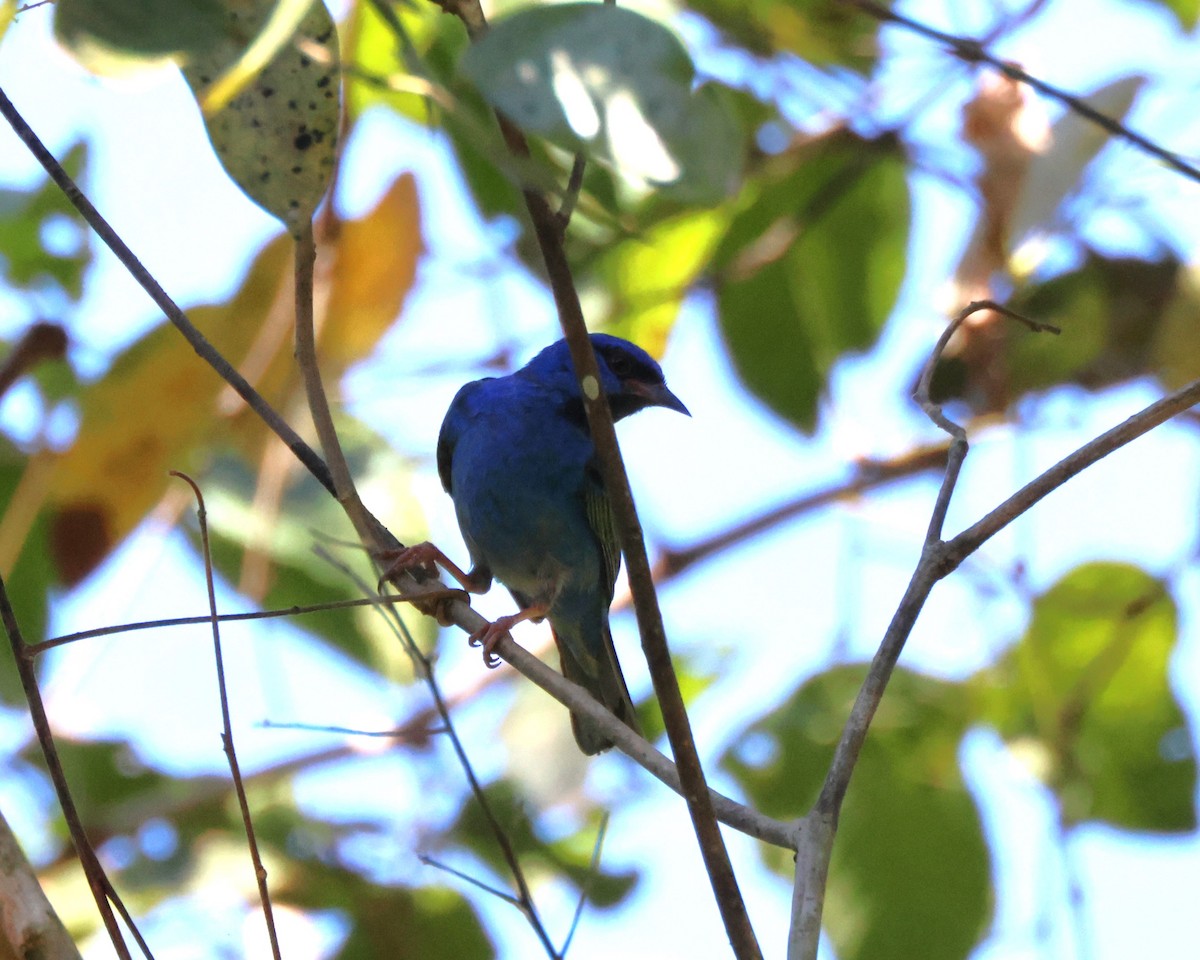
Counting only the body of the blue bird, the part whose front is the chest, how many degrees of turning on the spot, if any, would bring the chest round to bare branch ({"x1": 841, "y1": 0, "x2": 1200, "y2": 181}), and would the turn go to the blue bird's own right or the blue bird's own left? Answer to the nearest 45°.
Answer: approximately 45° to the blue bird's own left
